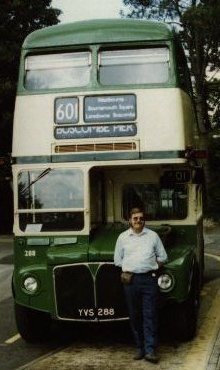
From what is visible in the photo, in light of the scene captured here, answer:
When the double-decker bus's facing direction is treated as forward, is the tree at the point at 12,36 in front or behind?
behind

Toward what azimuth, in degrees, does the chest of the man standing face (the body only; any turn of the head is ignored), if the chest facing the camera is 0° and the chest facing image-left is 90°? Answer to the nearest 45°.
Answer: approximately 0°

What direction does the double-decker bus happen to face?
toward the camera

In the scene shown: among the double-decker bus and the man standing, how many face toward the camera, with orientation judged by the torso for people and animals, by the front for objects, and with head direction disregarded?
2

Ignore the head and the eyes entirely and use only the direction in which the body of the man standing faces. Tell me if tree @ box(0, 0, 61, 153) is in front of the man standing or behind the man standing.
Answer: behind

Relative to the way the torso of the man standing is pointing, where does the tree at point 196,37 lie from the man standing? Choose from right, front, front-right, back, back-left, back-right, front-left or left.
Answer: back

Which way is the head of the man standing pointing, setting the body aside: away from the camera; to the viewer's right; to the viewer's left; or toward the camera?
toward the camera

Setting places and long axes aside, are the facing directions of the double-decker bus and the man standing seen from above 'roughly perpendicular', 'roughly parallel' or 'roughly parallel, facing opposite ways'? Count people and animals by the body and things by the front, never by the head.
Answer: roughly parallel
